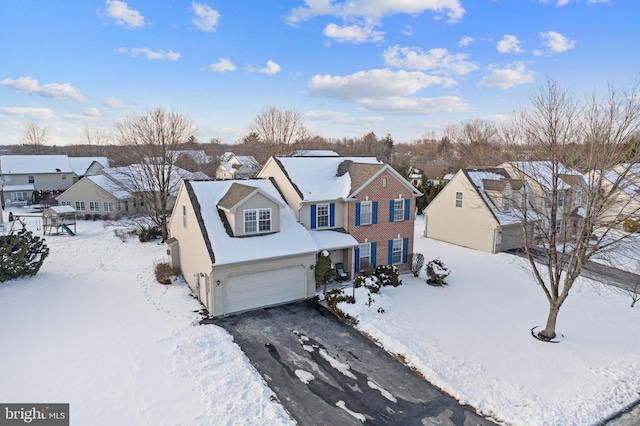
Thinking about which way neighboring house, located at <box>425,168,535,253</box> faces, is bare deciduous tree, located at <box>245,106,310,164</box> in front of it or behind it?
behind

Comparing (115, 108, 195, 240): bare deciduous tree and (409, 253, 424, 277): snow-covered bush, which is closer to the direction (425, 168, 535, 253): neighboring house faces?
the snow-covered bush

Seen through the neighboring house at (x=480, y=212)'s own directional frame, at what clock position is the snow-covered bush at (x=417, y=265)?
The snow-covered bush is roughly at 2 o'clock from the neighboring house.

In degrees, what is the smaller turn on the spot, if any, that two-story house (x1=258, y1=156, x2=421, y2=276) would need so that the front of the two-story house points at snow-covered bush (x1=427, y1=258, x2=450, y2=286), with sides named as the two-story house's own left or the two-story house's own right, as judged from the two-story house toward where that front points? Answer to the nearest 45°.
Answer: approximately 45° to the two-story house's own left

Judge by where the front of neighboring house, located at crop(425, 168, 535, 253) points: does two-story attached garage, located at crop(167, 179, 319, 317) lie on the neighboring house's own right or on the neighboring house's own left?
on the neighboring house's own right

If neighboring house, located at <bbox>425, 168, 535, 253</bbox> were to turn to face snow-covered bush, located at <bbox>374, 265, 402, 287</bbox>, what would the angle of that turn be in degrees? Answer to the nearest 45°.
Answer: approximately 45° to its right

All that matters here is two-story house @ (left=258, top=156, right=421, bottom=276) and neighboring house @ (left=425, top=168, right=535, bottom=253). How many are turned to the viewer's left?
0

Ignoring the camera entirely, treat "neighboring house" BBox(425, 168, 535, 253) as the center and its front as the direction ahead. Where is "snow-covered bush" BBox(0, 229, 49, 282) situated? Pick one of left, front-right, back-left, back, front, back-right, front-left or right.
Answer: right

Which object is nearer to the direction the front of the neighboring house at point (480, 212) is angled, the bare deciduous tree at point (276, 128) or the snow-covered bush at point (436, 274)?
the snow-covered bush

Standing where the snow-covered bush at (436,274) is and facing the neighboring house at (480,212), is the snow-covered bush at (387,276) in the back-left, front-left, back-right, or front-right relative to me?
back-left

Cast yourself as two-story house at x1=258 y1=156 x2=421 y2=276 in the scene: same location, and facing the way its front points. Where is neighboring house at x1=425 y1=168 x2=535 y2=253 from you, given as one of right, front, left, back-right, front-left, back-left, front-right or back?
left

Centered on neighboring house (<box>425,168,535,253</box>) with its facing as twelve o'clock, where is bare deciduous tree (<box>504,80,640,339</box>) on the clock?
The bare deciduous tree is roughly at 1 o'clock from the neighboring house.

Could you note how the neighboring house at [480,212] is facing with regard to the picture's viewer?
facing the viewer and to the right of the viewer

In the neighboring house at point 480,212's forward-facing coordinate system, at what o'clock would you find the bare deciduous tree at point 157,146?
The bare deciduous tree is roughly at 4 o'clock from the neighboring house.
